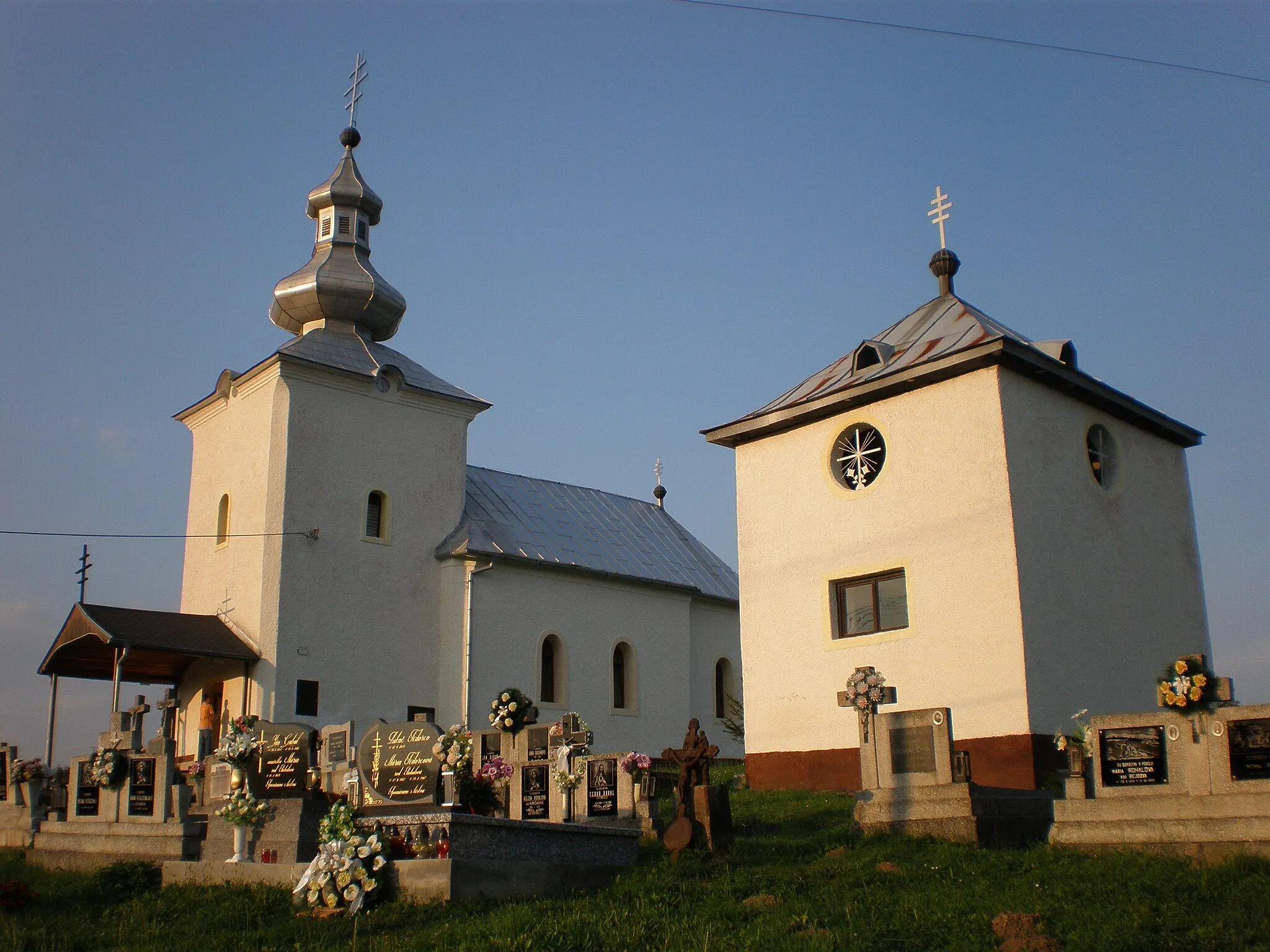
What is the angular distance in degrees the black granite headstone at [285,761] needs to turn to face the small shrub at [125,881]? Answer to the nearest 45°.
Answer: approximately 90° to its right

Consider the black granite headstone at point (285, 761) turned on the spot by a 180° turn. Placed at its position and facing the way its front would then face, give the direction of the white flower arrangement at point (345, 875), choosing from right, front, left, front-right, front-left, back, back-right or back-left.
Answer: back

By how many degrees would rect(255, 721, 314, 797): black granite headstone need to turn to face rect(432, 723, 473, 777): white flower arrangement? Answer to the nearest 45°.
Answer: approximately 45° to its left

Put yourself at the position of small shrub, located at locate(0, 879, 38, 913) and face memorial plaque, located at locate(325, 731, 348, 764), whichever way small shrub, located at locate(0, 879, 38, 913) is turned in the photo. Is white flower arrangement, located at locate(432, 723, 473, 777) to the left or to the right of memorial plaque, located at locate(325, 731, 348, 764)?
right

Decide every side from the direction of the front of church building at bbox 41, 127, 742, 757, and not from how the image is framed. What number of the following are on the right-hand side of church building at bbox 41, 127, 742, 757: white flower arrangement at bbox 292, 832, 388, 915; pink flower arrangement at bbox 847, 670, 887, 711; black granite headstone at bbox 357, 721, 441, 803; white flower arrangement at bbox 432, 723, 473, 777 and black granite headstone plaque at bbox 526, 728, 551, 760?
0

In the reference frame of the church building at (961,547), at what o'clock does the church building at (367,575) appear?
the church building at (367,575) is roughly at 2 o'clock from the church building at (961,547).

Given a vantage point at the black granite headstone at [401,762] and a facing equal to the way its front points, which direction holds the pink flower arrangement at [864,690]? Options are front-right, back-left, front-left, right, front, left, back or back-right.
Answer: left

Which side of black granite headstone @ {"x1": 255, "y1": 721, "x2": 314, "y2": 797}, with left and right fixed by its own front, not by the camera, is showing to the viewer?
front

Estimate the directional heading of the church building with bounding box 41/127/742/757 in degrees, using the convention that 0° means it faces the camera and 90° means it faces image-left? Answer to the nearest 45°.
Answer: approximately 45°

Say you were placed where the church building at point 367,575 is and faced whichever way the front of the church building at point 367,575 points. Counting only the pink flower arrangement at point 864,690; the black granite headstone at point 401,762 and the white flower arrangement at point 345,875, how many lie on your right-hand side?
0

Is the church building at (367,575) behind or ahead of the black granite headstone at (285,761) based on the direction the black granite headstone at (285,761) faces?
behind

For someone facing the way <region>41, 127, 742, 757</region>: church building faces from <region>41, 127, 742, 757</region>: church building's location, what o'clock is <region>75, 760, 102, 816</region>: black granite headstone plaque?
The black granite headstone plaque is roughly at 11 o'clock from the church building.

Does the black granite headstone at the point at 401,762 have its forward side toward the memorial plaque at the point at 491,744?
no
